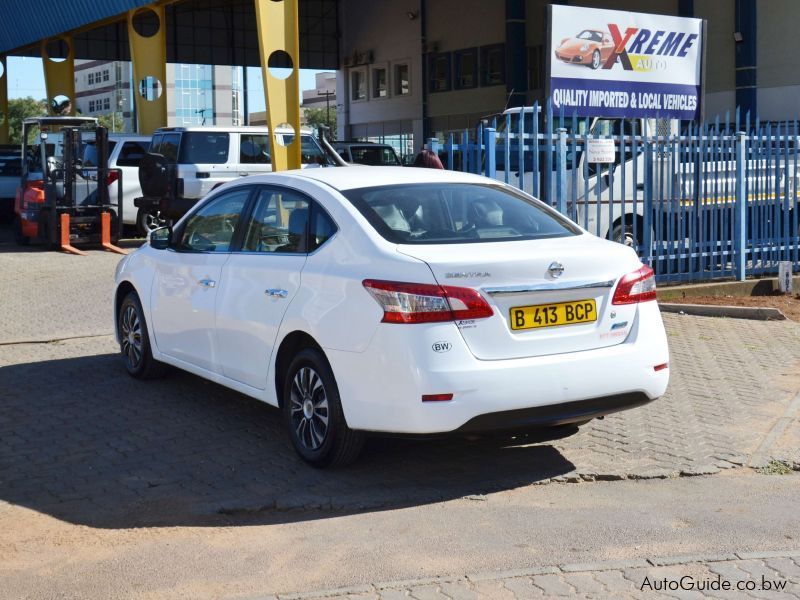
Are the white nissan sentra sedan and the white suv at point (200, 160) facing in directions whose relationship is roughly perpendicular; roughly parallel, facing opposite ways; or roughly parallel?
roughly perpendicular

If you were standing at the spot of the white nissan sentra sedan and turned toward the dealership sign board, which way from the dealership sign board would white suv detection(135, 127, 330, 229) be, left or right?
left

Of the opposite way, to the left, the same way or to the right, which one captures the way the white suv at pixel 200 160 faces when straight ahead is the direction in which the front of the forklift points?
to the left

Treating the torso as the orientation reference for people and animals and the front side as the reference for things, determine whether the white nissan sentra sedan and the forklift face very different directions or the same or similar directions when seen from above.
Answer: very different directions

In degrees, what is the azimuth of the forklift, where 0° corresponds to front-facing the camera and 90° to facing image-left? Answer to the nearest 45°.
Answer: approximately 315°

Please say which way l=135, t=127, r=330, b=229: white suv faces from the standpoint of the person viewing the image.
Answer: facing away from the viewer and to the right of the viewer

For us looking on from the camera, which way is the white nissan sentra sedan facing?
facing away from the viewer and to the left of the viewer
